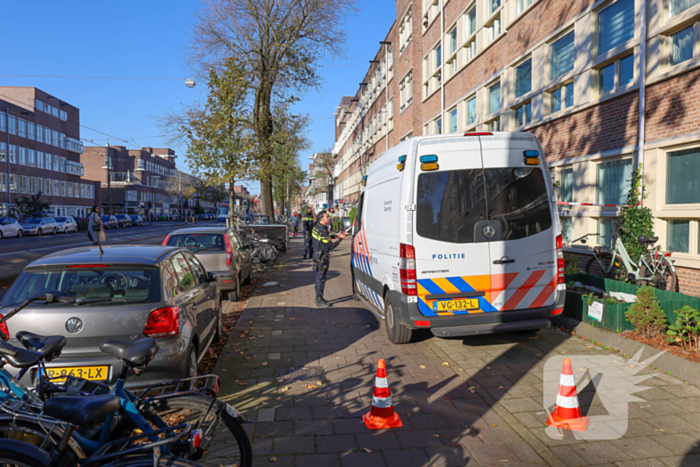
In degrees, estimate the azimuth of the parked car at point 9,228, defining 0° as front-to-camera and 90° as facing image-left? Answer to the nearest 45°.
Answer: approximately 45°

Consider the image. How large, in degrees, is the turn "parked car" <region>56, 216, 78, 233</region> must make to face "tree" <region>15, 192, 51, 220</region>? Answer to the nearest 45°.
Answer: approximately 90° to its right

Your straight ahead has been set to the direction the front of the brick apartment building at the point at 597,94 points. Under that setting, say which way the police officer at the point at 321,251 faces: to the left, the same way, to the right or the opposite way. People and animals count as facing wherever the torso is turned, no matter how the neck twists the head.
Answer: the opposite way

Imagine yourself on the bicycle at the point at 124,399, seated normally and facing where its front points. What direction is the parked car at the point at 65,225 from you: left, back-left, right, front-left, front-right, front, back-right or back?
right

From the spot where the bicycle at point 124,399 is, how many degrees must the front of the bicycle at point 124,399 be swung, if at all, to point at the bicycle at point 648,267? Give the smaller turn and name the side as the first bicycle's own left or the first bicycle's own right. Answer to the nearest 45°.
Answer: approximately 180°

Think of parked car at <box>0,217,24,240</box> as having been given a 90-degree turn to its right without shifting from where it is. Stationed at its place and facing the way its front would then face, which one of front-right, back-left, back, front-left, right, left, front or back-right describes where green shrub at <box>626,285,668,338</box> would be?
back-left

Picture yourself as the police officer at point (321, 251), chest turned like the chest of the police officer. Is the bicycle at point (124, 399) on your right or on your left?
on your right

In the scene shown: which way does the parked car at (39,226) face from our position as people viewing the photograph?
facing the viewer and to the left of the viewer

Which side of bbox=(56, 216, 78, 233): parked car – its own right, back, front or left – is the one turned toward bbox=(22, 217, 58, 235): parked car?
front

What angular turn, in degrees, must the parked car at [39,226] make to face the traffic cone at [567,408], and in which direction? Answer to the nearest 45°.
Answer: approximately 45° to its left

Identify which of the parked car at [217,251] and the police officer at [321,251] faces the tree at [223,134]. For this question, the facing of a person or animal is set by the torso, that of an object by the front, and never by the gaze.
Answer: the parked car

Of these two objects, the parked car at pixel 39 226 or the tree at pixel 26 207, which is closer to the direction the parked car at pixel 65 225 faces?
the parked car

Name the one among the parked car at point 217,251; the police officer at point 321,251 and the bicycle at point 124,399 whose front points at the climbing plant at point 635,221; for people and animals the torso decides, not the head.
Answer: the police officer

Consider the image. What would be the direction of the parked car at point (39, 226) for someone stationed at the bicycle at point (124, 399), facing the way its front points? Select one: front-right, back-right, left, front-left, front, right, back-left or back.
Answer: right

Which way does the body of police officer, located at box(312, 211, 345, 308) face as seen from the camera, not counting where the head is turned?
to the viewer's right

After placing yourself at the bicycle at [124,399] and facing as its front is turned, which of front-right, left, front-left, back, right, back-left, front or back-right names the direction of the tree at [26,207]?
right

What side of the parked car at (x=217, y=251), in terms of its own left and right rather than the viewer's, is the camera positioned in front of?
back

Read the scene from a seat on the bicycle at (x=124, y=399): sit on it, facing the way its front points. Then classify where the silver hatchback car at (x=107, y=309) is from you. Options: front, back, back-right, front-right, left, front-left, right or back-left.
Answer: right

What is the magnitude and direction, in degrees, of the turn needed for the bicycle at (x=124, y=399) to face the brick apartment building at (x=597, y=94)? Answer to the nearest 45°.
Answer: approximately 135° to its right
